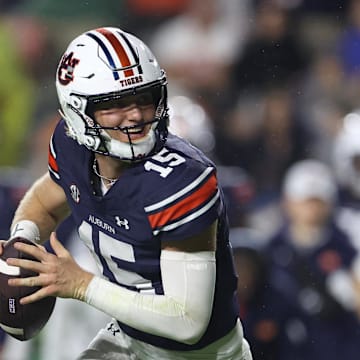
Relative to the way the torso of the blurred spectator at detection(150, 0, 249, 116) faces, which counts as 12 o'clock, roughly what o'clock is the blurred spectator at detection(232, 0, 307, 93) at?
the blurred spectator at detection(232, 0, 307, 93) is roughly at 10 o'clock from the blurred spectator at detection(150, 0, 249, 116).

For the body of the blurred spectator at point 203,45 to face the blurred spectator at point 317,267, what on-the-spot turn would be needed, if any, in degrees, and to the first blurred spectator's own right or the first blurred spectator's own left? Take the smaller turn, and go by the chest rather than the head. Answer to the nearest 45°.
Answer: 0° — they already face them

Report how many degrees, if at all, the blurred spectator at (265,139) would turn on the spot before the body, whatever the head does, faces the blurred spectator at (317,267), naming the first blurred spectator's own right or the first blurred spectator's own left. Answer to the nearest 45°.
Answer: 0° — they already face them
